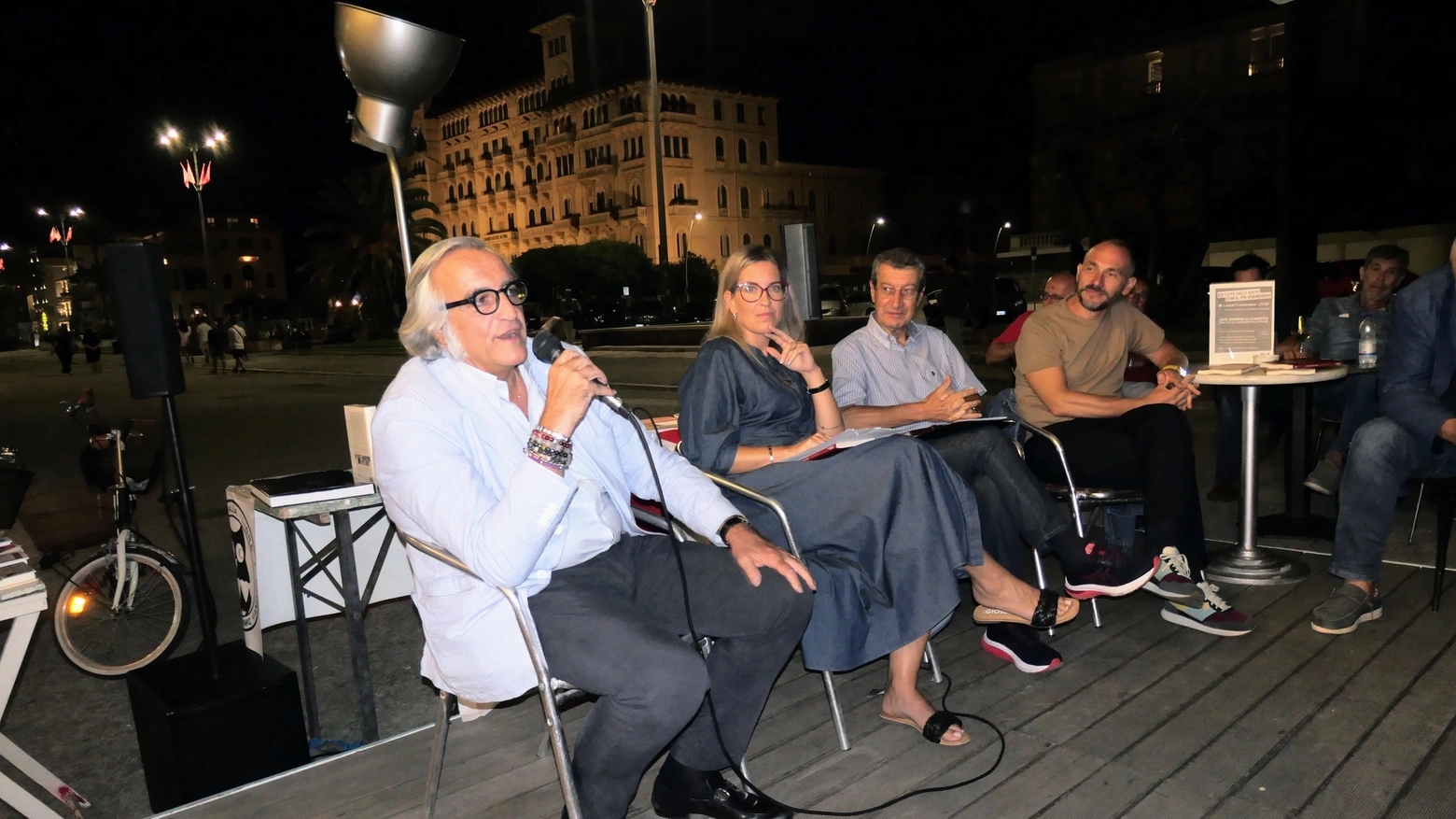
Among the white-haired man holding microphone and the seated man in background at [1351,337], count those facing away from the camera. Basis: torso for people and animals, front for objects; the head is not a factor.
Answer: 0

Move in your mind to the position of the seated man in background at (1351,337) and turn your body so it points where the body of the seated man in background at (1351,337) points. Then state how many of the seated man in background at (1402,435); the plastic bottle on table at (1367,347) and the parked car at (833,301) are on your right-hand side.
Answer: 1

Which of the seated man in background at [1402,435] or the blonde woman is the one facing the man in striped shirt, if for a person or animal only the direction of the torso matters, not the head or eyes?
the seated man in background

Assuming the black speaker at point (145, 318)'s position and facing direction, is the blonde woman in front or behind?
in front

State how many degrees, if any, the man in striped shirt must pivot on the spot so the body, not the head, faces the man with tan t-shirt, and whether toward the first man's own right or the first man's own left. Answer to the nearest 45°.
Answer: approximately 90° to the first man's own left

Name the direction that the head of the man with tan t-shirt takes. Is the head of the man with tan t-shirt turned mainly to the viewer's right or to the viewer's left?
to the viewer's left

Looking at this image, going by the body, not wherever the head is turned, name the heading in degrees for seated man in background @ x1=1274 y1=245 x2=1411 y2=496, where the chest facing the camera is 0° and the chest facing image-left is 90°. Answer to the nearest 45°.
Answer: approximately 45°

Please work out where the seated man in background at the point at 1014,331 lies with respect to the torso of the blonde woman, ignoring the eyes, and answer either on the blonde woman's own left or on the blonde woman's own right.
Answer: on the blonde woman's own left

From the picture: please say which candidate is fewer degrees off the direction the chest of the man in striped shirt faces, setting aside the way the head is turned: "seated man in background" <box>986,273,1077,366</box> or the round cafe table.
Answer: the round cafe table
